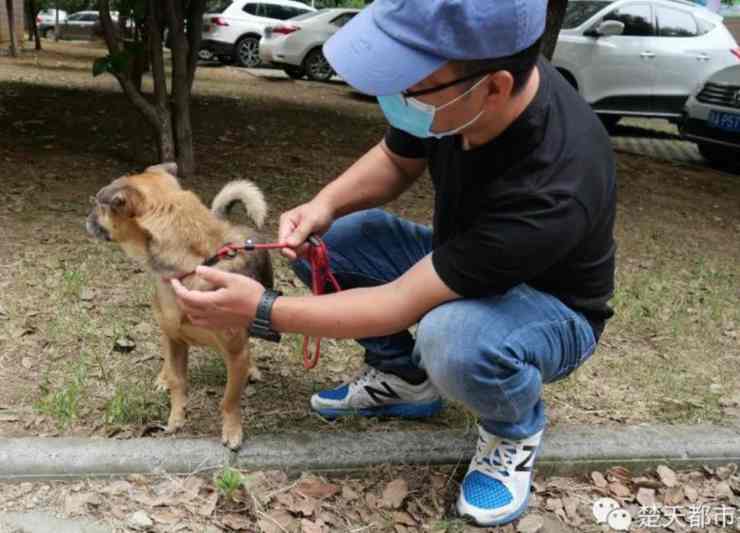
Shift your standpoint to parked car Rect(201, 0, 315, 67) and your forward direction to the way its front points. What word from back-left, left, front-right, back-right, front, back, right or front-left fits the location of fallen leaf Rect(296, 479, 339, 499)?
back-right

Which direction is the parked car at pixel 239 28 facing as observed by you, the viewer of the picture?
facing away from the viewer and to the right of the viewer

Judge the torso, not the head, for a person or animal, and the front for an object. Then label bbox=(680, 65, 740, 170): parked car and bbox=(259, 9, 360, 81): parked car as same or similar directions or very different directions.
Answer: very different directions

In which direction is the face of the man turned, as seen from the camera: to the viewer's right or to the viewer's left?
to the viewer's left

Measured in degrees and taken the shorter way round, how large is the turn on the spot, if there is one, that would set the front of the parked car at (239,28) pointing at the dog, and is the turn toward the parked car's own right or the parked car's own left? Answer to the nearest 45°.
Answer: approximately 135° to the parked car's own right

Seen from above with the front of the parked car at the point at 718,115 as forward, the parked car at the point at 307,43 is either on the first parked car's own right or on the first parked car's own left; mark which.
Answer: on the first parked car's own right

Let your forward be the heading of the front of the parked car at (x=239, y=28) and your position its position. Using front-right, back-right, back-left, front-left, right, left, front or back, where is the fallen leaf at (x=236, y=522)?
back-right

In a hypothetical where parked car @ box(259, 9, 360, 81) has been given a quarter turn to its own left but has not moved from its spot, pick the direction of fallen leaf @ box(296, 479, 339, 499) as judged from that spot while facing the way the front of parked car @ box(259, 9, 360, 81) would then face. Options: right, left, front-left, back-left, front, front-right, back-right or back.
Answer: back-left

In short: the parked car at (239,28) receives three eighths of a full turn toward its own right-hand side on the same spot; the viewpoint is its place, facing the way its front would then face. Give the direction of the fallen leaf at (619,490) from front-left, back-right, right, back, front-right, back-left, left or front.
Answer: front
